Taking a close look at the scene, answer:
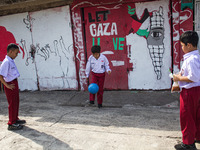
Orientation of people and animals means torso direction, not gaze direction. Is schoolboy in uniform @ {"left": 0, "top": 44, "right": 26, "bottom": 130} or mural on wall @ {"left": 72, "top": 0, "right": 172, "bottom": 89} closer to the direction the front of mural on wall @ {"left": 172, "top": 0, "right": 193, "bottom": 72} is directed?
the schoolboy in uniform

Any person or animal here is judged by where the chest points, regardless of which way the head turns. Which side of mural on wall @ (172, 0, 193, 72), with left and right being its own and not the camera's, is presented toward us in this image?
front

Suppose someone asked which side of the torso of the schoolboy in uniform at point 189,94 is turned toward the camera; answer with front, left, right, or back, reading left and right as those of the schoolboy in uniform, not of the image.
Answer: left

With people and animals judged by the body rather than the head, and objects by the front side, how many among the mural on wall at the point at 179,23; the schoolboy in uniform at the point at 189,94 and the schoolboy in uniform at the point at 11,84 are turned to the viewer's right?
1

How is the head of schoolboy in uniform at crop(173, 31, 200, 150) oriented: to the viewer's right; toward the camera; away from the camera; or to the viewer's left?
to the viewer's left

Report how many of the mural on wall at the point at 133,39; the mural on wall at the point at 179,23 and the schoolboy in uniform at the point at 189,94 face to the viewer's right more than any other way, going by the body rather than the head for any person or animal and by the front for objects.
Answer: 0

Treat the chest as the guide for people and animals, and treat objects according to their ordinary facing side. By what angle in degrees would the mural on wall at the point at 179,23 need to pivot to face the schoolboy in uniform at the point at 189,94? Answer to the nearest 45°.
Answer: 0° — it already faces them

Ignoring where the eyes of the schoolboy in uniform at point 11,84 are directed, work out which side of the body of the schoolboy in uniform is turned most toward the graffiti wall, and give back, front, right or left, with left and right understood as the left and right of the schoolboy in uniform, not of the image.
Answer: left

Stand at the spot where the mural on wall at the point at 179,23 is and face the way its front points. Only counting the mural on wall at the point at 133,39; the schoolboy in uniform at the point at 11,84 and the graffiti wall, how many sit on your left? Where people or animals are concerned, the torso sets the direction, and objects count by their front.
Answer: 0

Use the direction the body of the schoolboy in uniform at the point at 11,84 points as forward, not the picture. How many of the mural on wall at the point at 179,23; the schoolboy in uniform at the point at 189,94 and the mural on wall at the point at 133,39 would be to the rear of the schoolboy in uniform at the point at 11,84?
0

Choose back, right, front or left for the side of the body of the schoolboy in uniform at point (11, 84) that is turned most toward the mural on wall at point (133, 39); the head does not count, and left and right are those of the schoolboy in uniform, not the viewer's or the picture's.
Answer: front

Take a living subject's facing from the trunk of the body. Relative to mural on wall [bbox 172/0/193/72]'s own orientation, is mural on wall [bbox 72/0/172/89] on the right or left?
on its right

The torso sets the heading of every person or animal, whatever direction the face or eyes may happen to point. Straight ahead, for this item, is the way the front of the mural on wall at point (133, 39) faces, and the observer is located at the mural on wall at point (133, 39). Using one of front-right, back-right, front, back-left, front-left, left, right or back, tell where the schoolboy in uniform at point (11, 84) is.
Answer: front-right

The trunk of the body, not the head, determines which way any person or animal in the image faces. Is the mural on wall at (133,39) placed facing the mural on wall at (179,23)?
no

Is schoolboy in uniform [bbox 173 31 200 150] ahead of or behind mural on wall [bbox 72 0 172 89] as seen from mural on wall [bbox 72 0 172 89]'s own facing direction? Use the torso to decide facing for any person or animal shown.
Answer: ahead

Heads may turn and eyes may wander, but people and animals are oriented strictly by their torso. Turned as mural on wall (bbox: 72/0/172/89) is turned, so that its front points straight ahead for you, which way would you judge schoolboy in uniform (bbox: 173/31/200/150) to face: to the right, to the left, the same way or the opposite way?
to the right

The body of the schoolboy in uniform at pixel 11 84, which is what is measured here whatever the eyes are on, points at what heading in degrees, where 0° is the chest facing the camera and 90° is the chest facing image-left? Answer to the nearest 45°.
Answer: approximately 270°
